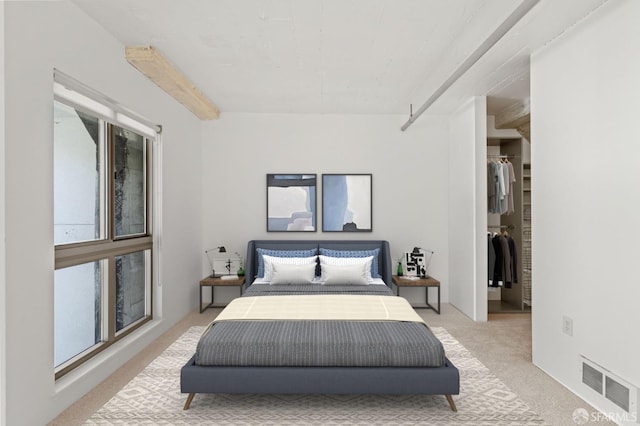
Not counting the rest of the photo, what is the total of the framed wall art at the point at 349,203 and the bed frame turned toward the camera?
2

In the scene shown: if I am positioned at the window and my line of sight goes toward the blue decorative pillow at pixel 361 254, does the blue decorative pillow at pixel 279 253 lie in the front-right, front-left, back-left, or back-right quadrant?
front-left

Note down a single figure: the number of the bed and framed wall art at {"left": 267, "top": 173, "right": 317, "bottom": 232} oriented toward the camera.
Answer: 2

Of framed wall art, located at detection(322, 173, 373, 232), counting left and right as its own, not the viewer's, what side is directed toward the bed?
front

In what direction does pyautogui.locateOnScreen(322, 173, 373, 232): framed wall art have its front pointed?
toward the camera

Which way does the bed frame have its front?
toward the camera

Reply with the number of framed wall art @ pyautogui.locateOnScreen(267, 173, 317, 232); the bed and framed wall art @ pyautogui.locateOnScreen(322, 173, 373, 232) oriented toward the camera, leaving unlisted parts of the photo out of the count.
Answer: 3

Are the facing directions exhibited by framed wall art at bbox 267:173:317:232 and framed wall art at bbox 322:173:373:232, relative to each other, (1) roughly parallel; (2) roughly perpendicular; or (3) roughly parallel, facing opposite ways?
roughly parallel

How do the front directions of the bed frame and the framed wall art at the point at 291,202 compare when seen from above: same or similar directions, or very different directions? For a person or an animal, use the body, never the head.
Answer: same or similar directions

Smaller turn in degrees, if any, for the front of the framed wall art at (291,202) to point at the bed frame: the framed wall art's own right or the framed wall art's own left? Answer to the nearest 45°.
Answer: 0° — it already faces it

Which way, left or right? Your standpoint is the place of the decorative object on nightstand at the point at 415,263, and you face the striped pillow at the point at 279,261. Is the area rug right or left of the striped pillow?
left

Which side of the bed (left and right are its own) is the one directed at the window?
right

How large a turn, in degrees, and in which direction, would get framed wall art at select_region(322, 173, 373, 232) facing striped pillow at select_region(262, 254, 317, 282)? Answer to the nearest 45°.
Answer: approximately 45° to its right
